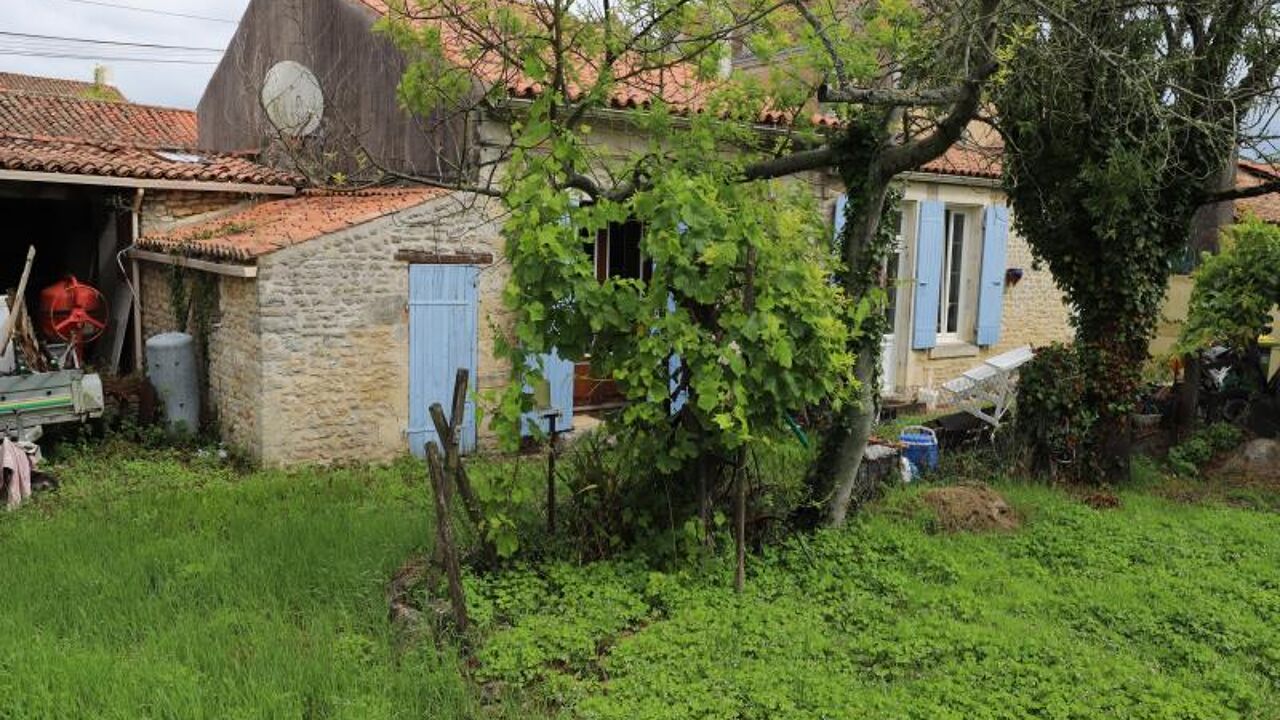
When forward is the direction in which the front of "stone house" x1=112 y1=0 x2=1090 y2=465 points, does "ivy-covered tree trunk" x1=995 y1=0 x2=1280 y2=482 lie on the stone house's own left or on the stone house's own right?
on the stone house's own left

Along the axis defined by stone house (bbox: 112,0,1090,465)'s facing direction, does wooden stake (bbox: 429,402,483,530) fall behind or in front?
in front

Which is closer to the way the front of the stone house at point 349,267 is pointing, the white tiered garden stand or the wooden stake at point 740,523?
the wooden stake

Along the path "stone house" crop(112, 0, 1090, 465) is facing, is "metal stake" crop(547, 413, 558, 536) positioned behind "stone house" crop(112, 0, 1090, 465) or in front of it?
in front

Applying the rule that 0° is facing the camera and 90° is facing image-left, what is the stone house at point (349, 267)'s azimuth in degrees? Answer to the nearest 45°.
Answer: approximately 0°

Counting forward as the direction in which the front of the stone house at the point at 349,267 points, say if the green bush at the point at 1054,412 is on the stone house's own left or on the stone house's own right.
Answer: on the stone house's own left

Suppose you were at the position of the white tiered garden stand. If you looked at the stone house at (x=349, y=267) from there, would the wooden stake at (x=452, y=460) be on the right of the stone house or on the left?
left

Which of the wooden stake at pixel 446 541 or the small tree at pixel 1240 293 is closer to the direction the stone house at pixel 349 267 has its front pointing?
the wooden stake

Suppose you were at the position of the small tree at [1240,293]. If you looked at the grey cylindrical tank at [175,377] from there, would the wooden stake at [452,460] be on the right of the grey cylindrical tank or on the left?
left

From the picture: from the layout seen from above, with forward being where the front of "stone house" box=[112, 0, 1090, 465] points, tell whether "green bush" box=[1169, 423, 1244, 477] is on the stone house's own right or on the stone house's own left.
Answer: on the stone house's own left

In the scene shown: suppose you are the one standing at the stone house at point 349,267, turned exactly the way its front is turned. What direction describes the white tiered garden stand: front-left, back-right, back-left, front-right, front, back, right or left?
left

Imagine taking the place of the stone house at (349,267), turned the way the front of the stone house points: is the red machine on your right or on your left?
on your right
